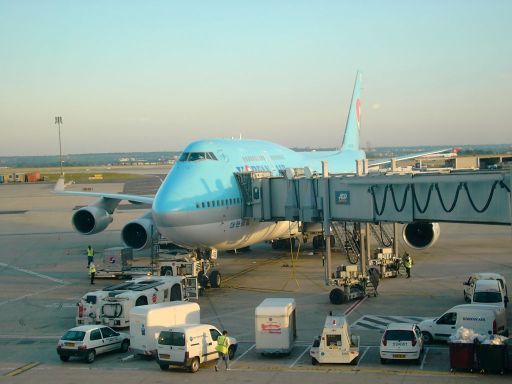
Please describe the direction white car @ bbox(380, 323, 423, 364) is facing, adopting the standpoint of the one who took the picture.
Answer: facing away from the viewer

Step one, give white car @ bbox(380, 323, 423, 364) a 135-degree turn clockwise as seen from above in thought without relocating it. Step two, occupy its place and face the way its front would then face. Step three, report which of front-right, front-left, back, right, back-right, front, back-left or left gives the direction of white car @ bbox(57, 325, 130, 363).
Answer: back-right

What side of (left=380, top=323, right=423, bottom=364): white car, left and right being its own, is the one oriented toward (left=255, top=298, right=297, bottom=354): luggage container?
left

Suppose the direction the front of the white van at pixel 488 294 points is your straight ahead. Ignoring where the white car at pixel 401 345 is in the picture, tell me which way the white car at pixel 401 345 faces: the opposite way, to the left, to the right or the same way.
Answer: the opposite way
